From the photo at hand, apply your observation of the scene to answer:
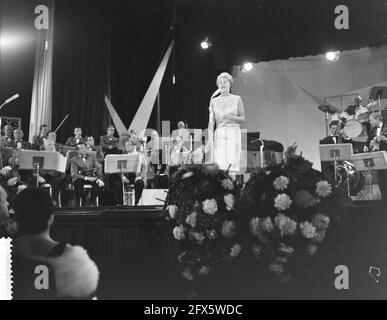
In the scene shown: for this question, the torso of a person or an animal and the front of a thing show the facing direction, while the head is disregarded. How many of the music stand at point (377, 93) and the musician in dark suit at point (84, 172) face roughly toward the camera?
1

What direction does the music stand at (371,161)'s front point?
away from the camera

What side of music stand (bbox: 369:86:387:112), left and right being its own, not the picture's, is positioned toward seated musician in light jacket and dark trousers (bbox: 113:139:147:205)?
left

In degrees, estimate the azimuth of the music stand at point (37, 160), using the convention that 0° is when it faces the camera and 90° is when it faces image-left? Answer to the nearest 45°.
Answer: approximately 180°

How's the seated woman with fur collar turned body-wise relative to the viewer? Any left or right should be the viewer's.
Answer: facing away from the viewer

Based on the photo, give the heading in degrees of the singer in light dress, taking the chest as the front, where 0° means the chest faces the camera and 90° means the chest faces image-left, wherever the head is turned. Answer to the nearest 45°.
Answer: approximately 0°

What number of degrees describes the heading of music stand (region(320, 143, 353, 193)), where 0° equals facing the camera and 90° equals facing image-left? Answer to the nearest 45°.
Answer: approximately 180°

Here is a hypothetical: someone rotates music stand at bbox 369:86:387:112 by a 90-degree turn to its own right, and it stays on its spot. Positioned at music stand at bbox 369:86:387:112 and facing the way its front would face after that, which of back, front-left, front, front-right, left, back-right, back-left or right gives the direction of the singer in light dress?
back-right

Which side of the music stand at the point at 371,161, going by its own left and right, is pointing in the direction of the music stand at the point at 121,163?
left

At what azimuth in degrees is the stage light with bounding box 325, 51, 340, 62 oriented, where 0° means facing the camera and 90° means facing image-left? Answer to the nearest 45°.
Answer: approximately 45°

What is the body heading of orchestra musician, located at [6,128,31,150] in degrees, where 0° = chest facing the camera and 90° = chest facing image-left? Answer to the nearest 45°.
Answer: approximately 0°
